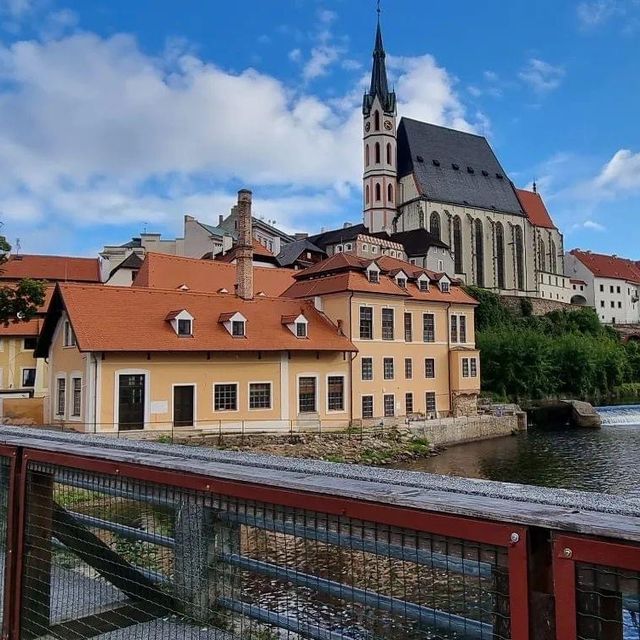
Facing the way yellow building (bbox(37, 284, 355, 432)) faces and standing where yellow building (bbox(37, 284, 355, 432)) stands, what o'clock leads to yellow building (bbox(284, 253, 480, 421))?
yellow building (bbox(284, 253, 480, 421)) is roughly at 8 o'clock from yellow building (bbox(37, 284, 355, 432)).

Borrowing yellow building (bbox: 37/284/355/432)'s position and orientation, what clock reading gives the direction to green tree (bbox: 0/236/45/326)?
The green tree is roughly at 3 o'clock from the yellow building.

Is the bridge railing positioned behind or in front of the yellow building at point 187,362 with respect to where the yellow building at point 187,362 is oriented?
in front

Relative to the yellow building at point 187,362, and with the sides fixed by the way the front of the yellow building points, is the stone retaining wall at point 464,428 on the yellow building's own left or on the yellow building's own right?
on the yellow building's own left

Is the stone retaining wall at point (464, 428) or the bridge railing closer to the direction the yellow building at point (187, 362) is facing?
the bridge railing

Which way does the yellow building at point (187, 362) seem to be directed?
toward the camera

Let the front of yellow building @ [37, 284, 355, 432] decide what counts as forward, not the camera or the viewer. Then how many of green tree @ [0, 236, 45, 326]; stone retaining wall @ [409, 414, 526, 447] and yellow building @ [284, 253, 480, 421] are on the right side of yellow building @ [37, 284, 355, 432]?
1

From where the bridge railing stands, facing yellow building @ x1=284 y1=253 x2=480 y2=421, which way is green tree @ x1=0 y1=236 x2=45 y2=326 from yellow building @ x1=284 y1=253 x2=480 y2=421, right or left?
left

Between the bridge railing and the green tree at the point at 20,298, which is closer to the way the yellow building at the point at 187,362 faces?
the bridge railing

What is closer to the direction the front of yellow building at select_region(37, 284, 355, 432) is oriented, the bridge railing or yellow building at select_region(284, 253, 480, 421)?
the bridge railing
